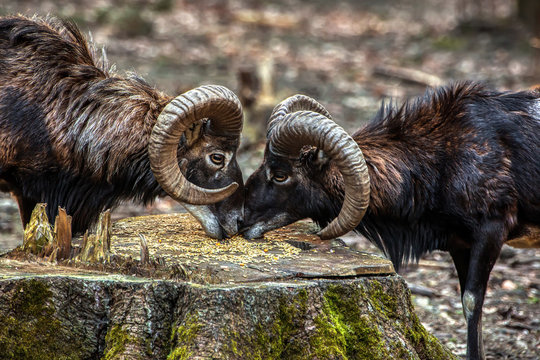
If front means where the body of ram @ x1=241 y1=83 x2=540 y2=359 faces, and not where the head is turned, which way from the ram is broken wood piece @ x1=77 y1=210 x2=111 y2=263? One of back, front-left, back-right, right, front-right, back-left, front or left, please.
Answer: front-left

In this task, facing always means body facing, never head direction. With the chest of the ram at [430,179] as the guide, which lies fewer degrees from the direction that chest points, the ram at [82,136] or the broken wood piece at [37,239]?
the ram

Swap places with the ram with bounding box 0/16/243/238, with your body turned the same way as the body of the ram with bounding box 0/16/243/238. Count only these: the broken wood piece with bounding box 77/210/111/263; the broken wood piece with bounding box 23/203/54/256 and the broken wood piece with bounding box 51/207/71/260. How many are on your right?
3

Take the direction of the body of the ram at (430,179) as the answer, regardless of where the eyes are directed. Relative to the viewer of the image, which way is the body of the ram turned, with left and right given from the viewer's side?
facing to the left of the viewer

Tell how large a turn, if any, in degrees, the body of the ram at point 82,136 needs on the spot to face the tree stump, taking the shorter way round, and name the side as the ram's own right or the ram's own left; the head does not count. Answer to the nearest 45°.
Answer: approximately 90° to the ram's own right

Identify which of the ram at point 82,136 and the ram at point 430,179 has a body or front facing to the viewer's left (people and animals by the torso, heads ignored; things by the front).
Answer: the ram at point 430,179

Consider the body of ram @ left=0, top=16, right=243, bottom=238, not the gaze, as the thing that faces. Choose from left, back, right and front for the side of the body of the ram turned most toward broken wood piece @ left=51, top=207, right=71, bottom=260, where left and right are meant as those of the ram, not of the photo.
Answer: right

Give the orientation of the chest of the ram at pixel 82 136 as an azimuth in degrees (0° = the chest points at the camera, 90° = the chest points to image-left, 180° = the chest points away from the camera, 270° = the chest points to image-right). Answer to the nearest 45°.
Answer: approximately 270°

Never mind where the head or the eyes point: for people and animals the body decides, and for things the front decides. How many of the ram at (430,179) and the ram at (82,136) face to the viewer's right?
1

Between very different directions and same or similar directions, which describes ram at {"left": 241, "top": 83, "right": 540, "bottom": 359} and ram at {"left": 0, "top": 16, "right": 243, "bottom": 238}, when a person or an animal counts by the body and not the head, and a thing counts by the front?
very different directions

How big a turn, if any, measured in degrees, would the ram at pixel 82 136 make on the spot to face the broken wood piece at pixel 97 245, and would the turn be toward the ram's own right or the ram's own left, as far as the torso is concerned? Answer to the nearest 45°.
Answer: approximately 90° to the ram's own right

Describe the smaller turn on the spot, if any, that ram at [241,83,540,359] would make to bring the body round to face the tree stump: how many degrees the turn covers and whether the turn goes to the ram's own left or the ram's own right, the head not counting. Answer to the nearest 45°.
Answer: approximately 45° to the ram's own left

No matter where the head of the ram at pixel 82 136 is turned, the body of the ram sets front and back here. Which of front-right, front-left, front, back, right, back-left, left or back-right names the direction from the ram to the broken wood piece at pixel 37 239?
right
